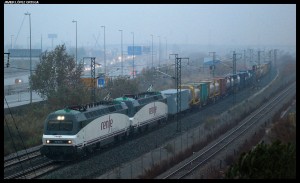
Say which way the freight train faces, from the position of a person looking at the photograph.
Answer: facing the viewer and to the left of the viewer
